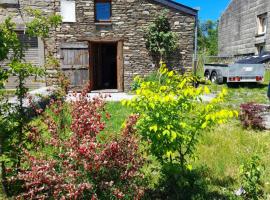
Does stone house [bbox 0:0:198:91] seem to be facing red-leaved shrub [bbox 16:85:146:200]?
yes

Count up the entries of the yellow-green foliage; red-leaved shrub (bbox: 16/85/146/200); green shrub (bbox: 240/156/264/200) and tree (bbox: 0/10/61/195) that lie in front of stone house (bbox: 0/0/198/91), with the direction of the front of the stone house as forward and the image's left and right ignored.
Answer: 4

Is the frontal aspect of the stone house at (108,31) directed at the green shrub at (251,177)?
yes

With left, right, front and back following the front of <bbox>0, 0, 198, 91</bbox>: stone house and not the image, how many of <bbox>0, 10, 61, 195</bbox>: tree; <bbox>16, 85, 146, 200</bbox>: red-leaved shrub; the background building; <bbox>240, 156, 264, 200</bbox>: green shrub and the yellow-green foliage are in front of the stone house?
4

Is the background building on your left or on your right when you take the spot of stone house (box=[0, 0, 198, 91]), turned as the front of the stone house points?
on your left

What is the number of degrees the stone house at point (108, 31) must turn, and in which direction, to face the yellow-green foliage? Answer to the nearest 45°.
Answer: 0° — it already faces it

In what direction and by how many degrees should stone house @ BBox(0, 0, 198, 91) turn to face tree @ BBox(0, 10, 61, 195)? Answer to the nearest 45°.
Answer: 0° — it already faces it

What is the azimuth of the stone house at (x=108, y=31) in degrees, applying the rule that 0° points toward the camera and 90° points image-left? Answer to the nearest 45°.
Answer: approximately 0°

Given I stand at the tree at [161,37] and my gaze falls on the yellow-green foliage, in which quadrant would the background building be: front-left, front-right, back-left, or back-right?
back-left
